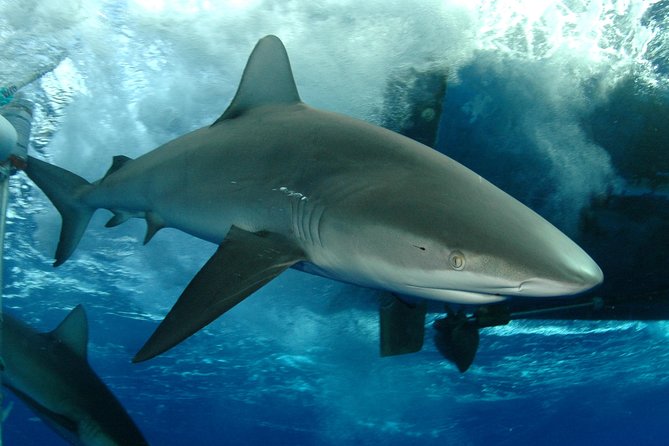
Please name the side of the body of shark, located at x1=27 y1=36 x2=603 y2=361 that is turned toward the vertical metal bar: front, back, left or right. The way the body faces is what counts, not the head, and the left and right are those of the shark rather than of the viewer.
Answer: back

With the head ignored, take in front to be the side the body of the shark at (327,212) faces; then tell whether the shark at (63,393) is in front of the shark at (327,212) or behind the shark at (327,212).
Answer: behind

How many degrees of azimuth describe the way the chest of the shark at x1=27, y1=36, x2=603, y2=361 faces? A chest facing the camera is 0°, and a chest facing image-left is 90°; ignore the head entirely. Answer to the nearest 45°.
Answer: approximately 315°
